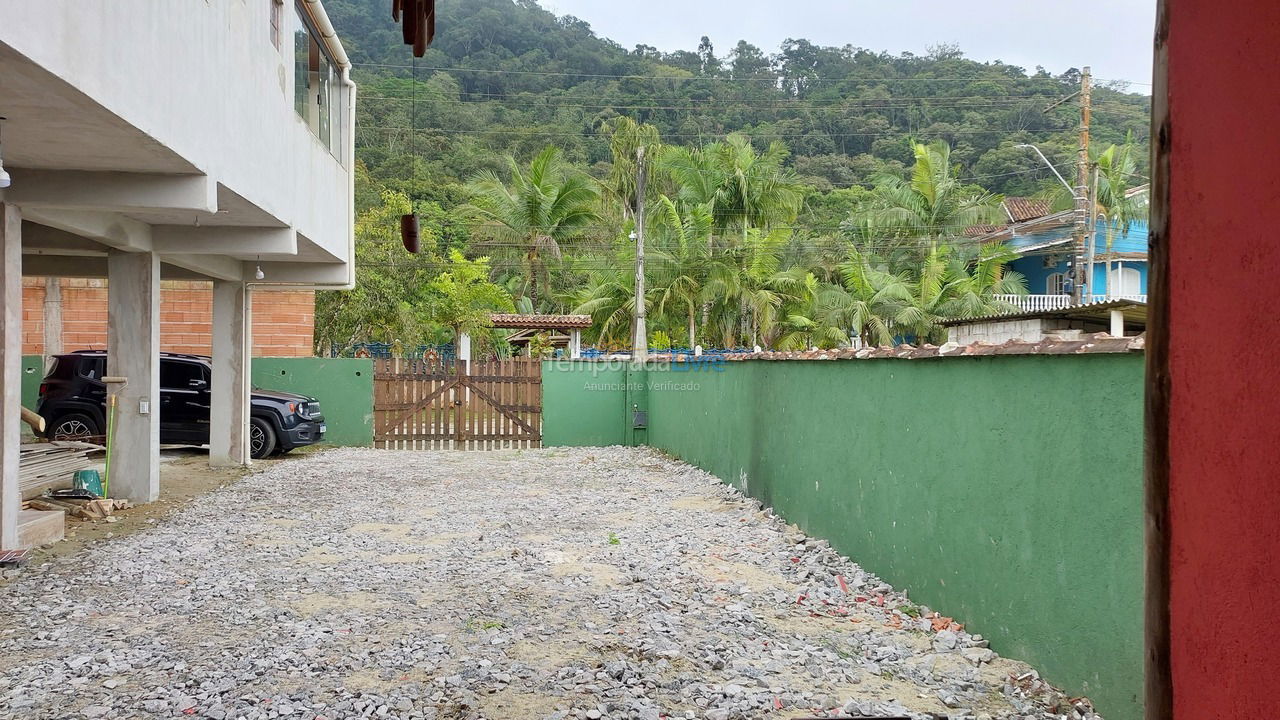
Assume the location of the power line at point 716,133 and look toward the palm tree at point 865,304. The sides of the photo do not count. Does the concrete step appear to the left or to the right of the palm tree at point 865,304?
right

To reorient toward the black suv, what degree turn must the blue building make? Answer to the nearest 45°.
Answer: approximately 45° to its right

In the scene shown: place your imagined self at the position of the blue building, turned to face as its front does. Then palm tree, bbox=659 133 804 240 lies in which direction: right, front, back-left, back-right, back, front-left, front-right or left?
front-right

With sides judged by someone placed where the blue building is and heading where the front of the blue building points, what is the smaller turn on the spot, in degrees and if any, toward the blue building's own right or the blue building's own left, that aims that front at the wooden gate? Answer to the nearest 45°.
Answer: approximately 45° to the blue building's own right

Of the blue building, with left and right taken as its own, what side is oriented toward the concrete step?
front

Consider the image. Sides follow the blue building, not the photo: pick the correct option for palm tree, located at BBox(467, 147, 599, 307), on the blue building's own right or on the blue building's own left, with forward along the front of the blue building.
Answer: on the blue building's own right

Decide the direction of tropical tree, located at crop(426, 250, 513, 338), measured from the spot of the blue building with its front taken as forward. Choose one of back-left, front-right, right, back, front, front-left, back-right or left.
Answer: front-right

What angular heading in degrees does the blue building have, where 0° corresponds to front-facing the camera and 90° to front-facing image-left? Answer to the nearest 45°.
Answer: approximately 0°

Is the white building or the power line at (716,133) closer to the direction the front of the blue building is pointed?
the white building

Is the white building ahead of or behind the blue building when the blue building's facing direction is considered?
ahead

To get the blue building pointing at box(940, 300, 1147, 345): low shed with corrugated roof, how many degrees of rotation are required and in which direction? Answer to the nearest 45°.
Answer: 0° — it already faces it
